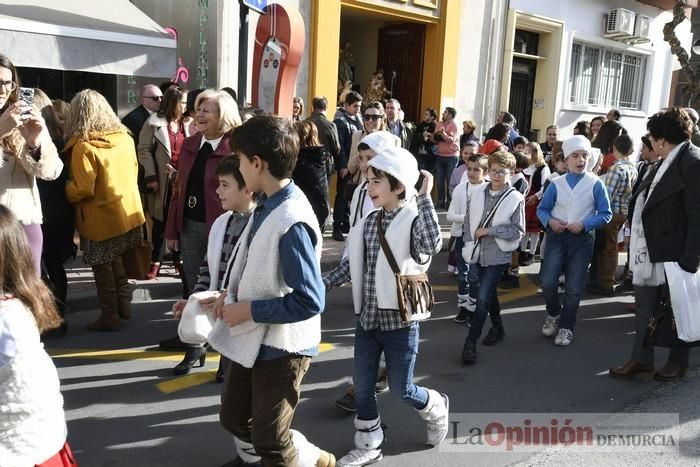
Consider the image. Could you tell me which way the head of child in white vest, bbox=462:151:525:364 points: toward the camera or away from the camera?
toward the camera

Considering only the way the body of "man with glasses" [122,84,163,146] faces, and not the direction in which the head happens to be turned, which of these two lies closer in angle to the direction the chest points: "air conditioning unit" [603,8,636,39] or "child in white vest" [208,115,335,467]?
the child in white vest

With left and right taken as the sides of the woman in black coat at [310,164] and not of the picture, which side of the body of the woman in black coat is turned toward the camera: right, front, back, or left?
back

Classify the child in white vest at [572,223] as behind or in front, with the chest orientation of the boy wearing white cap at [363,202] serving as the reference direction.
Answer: behind

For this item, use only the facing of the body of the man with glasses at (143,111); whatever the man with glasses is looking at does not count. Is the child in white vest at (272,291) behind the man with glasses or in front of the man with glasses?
in front

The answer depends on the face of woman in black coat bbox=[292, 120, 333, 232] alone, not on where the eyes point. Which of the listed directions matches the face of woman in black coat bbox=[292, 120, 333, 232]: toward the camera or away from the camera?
away from the camera

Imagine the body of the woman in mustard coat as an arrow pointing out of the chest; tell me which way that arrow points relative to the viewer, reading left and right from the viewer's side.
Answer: facing away from the viewer and to the left of the viewer

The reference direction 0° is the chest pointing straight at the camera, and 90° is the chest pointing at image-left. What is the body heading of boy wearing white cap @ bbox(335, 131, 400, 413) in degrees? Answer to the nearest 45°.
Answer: approximately 45°

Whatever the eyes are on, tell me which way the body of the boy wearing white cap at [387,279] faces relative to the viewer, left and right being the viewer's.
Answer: facing the viewer and to the left of the viewer

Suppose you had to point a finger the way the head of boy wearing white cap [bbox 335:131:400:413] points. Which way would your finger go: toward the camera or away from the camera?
toward the camera

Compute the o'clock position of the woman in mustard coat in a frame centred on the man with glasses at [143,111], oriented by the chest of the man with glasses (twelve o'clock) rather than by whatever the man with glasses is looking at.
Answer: The woman in mustard coat is roughly at 2 o'clock from the man with glasses.

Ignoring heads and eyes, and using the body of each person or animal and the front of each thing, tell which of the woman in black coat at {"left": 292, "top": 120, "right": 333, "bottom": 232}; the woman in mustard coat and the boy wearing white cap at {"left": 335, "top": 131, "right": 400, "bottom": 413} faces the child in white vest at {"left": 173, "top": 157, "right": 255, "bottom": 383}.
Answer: the boy wearing white cap

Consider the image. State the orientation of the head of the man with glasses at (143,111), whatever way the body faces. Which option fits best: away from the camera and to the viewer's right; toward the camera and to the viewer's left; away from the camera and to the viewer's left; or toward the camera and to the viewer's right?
toward the camera and to the viewer's right

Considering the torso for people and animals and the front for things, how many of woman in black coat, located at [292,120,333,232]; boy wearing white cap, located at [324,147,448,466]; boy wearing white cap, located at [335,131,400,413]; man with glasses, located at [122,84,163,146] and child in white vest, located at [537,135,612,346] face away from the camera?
1

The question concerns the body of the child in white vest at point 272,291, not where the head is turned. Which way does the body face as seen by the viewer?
to the viewer's left
